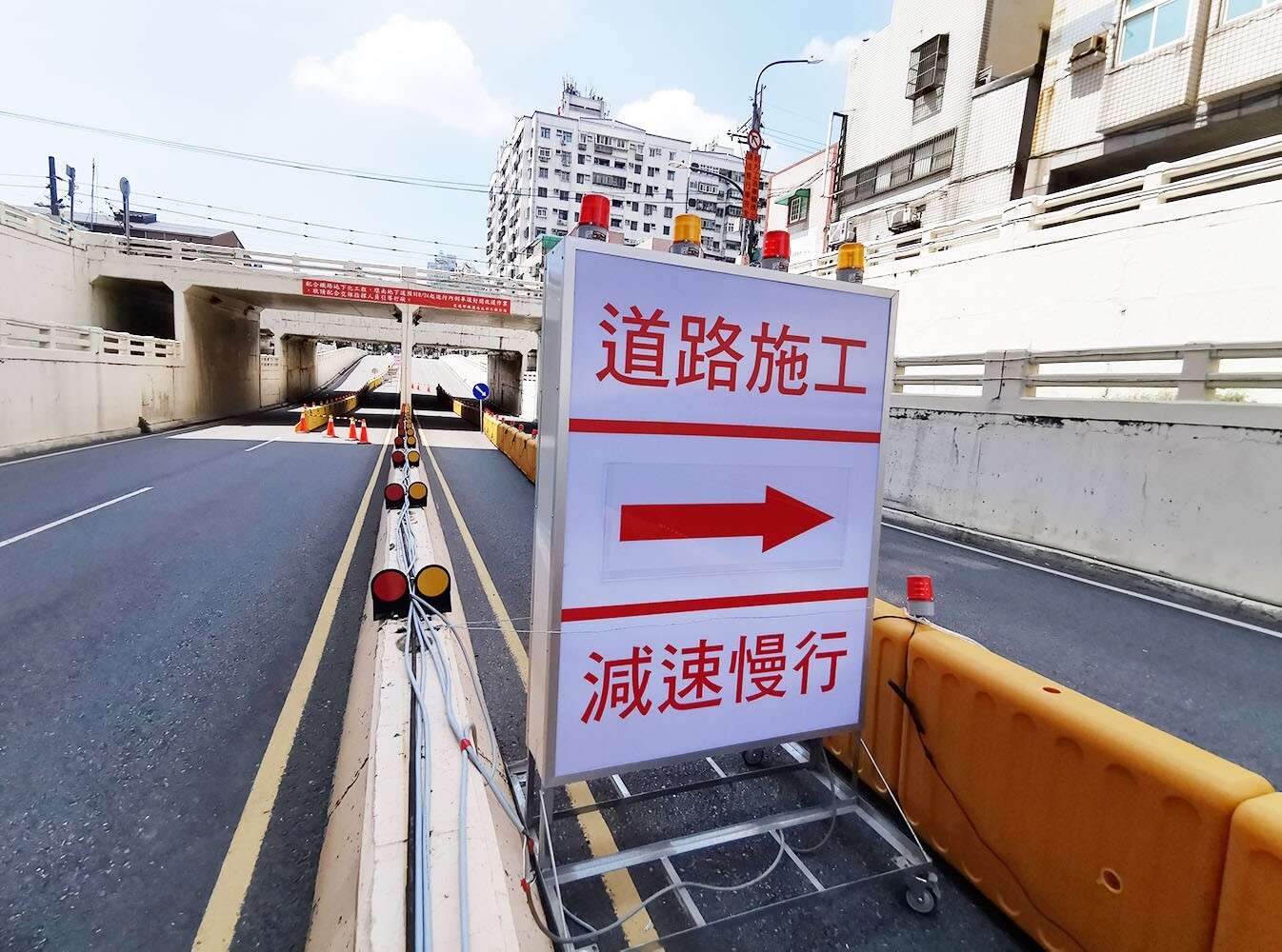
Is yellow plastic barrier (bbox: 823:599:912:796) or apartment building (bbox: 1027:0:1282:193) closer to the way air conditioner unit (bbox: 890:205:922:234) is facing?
the yellow plastic barrier

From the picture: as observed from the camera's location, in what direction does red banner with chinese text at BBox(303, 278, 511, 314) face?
facing the viewer

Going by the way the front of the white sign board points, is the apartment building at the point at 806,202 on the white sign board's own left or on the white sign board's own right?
on the white sign board's own left

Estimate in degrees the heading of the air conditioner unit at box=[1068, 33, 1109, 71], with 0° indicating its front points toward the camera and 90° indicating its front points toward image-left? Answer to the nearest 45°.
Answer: approximately 45°

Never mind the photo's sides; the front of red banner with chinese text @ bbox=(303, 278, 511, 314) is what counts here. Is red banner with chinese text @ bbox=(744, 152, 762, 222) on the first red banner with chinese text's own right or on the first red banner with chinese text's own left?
on the first red banner with chinese text's own left

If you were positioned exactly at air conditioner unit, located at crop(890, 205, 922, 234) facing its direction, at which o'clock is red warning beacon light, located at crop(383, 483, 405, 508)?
The red warning beacon light is roughly at 11 o'clock from the air conditioner unit.

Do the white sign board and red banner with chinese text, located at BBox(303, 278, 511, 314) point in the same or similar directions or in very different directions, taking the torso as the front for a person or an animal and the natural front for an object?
same or similar directions

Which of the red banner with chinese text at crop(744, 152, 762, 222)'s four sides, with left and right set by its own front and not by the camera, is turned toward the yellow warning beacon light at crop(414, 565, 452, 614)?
front

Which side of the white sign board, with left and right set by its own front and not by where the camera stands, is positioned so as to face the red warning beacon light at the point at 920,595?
left

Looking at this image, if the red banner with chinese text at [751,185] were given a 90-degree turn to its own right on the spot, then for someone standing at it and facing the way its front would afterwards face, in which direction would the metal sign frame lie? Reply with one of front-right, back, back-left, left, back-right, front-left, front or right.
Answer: left

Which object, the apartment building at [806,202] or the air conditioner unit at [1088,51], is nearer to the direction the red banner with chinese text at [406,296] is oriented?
the air conditioner unit

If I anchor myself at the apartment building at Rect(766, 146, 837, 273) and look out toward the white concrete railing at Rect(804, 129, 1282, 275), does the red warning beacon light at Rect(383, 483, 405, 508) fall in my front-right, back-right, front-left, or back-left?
front-right

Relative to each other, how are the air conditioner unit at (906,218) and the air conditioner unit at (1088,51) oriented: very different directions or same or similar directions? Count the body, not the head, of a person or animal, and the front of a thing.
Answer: same or similar directions

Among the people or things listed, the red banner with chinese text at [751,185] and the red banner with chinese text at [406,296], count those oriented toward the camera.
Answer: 2

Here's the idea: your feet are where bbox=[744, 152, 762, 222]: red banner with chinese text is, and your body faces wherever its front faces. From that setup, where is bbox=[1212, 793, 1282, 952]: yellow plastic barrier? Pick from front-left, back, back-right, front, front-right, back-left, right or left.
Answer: front

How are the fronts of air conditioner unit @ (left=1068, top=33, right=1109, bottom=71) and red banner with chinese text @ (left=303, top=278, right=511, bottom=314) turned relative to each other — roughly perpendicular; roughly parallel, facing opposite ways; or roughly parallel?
roughly perpendicular

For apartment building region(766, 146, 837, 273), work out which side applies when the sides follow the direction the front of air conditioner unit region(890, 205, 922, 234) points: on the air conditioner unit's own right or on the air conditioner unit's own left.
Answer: on the air conditioner unit's own right

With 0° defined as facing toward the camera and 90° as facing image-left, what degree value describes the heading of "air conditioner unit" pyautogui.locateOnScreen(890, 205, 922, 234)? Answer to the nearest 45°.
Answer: approximately 45°

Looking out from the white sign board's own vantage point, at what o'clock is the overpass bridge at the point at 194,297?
The overpass bridge is roughly at 6 o'clock from the white sign board.

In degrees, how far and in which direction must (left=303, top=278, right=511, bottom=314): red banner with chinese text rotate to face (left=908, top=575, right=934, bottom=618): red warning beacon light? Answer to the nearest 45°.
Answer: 0° — it already faces it

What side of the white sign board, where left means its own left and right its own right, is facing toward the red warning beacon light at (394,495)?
back

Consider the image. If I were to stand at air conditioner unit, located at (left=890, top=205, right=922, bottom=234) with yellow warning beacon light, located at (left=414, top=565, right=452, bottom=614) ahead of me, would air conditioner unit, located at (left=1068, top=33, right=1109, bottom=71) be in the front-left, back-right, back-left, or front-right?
front-left
